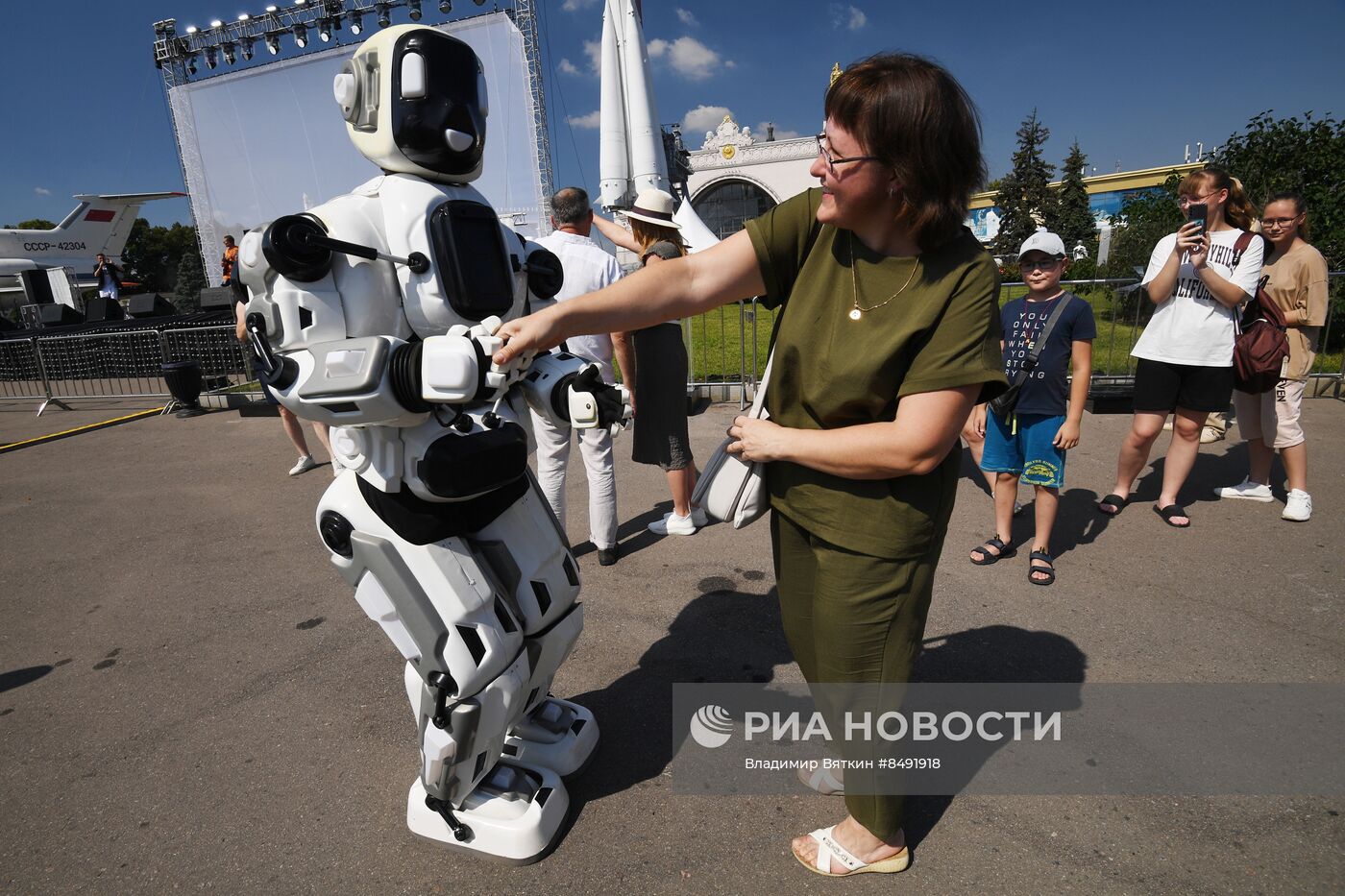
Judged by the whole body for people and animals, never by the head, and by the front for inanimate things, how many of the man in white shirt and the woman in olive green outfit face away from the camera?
1

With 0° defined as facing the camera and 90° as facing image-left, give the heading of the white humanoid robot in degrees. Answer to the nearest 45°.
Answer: approximately 315°

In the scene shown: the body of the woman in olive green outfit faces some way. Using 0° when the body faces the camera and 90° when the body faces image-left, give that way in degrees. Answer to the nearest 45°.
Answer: approximately 45°

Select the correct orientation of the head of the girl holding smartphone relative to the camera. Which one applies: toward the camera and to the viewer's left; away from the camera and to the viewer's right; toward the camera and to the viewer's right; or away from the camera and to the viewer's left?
toward the camera and to the viewer's left

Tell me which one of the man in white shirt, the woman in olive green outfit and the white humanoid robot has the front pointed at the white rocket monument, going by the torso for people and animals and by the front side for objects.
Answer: the man in white shirt

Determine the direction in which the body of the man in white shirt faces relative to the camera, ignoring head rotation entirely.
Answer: away from the camera

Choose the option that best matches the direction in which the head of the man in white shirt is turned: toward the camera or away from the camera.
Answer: away from the camera

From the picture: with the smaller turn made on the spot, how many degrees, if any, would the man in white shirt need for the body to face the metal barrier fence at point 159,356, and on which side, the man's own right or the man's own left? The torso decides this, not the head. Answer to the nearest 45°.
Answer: approximately 45° to the man's own left

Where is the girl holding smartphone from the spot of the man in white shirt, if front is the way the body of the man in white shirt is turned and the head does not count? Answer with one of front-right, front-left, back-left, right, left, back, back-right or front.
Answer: right

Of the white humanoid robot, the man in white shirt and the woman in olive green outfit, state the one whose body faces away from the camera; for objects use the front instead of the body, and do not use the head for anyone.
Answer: the man in white shirt

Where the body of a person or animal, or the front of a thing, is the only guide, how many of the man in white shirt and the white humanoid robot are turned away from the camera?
1

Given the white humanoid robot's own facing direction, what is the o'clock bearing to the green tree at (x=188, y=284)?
The green tree is roughly at 7 o'clock from the white humanoid robot.

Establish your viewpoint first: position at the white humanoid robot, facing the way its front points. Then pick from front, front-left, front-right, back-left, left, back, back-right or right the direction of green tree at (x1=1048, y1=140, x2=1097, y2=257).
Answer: left

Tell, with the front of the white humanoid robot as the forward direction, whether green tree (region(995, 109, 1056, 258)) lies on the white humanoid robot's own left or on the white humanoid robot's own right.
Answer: on the white humanoid robot's own left
